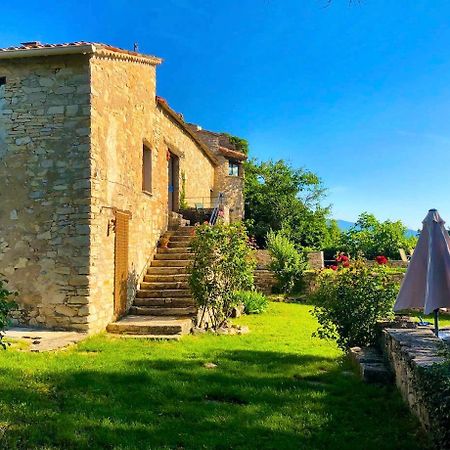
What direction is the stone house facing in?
to the viewer's right

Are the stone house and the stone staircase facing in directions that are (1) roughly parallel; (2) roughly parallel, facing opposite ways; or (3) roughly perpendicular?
roughly perpendicular

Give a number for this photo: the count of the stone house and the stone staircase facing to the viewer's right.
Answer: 1

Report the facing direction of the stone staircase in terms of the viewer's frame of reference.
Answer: facing the viewer

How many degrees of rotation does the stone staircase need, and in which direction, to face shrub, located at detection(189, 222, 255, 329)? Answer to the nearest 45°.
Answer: approximately 45° to its left

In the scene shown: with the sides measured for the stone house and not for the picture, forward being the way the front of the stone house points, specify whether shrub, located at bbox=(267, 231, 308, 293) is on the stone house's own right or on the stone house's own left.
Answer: on the stone house's own left

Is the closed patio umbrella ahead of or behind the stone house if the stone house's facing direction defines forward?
ahead

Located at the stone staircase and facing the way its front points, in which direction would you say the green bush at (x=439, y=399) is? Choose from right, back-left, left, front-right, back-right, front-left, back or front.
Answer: front

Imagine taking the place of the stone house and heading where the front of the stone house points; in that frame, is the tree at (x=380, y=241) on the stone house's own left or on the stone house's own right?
on the stone house's own left

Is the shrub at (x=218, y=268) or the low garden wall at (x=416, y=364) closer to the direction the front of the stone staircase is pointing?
the low garden wall

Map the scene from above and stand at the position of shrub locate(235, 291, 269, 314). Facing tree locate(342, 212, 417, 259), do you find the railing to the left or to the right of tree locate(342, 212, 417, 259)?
left

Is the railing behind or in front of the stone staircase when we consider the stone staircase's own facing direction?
behind
